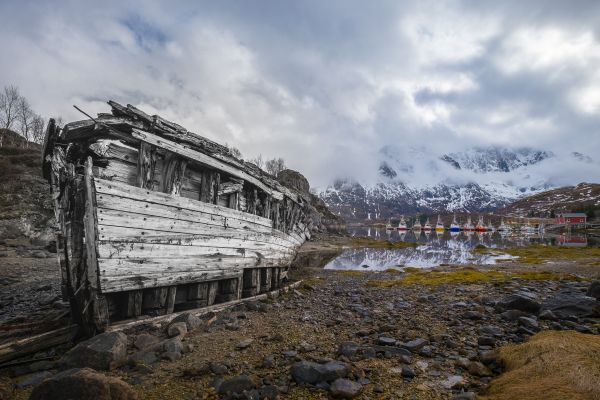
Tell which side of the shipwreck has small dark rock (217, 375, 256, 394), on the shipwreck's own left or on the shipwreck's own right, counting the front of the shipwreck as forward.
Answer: on the shipwreck's own left

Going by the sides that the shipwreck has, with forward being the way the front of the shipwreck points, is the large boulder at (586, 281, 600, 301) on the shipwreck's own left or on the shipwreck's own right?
on the shipwreck's own left

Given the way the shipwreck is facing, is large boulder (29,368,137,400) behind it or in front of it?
in front

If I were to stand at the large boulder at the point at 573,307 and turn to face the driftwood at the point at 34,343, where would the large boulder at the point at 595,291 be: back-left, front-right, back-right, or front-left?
back-right

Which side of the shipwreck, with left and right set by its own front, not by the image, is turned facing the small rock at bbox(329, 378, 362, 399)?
left

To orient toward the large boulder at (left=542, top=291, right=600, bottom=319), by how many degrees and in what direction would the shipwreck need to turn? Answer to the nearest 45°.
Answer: approximately 135° to its left

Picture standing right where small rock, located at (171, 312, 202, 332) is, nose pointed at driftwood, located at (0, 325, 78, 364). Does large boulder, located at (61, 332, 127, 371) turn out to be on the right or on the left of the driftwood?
left
